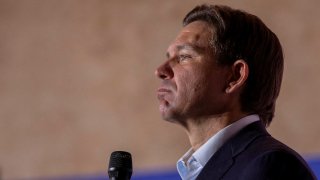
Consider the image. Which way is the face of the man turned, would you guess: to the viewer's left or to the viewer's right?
to the viewer's left

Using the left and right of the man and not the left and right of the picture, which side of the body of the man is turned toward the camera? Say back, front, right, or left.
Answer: left
